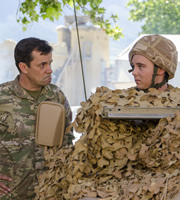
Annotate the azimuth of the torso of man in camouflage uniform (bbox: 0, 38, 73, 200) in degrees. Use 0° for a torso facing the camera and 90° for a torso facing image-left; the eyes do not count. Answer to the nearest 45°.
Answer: approximately 315°

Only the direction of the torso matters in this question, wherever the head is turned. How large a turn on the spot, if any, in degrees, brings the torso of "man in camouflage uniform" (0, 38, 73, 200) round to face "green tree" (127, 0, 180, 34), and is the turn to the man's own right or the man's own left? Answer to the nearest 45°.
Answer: approximately 135° to the man's own left

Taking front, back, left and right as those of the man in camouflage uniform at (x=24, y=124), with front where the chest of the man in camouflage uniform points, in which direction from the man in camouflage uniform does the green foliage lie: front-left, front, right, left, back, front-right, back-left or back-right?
back-left

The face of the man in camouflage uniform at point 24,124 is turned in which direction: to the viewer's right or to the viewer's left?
to the viewer's right
